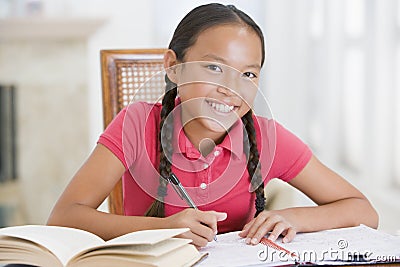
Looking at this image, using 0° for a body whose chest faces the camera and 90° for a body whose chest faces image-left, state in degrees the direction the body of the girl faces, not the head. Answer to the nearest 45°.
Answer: approximately 0°
